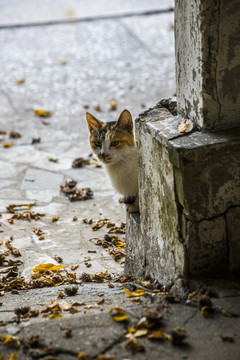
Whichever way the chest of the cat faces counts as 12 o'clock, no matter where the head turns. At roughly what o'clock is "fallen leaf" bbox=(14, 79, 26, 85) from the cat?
The fallen leaf is roughly at 4 o'clock from the cat.

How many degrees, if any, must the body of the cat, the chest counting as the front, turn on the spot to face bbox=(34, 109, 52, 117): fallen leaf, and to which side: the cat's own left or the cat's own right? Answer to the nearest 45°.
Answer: approximately 135° to the cat's own right

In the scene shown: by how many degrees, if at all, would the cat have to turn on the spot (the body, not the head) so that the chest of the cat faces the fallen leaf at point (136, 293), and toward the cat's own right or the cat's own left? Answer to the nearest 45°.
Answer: approximately 45° to the cat's own left

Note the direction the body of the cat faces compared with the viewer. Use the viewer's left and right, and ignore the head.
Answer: facing the viewer and to the left of the viewer

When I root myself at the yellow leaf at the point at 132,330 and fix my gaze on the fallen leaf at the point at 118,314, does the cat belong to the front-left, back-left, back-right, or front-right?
front-right

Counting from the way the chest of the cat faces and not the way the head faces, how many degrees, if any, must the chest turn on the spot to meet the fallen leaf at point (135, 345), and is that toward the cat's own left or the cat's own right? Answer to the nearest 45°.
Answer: approximately 45° to the cat's own left

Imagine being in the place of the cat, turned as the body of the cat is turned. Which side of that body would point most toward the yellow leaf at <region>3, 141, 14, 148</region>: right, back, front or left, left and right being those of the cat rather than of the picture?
right

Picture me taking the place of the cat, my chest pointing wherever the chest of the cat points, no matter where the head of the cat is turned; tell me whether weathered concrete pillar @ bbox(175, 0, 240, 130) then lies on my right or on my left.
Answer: on my left

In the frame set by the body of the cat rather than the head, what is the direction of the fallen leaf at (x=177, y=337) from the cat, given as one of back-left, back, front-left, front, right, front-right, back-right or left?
front-left

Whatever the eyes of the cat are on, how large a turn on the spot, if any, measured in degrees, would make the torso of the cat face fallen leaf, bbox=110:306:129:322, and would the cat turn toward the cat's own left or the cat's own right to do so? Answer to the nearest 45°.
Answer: approximately 45° to the cat's own left

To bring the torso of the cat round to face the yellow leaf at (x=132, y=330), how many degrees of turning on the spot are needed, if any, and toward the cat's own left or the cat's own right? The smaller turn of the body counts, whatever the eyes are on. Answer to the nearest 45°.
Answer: approximately 45° to the cat's own left
